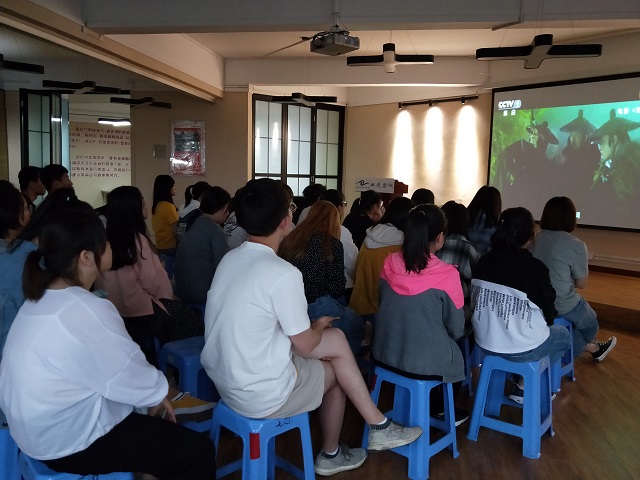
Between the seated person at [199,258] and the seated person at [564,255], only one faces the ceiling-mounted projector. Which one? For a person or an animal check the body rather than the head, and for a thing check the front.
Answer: the seated person at [199,258]

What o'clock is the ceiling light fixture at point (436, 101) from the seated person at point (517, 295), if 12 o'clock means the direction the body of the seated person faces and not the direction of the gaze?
The ceiling light fixture is roughly at 10 o'clock from the seated person.

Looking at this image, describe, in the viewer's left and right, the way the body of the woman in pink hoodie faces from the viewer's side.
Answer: facing away from the viewer and to the right of the viewer

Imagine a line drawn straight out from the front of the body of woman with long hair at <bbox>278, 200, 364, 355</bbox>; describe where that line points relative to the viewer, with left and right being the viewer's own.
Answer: facing away from the viewer and to the right of the viewer

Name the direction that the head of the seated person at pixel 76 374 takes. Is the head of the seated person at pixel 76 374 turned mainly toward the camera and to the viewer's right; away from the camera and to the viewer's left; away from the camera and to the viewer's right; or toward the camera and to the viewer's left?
away from the camera and to the viewer's right

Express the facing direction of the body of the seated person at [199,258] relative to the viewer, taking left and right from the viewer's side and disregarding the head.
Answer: facing away from the viewer and to the right of the viewer

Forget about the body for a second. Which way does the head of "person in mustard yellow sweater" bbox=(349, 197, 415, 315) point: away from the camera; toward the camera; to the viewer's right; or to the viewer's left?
away from the camera

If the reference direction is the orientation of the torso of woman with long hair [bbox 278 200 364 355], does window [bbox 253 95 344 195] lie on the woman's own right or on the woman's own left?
on the woman's own left

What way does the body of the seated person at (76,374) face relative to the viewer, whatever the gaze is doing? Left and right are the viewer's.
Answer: facing away from the viewer and to the right of the viewer
